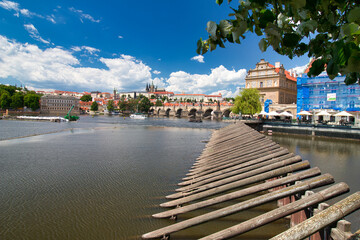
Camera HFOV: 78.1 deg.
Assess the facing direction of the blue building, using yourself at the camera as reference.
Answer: facing the viewer

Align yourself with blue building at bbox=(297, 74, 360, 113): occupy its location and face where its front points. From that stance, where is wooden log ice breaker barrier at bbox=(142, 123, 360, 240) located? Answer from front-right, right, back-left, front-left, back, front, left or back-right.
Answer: front
